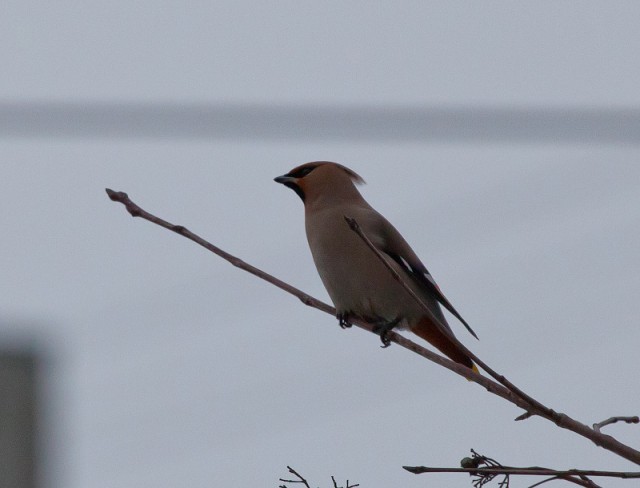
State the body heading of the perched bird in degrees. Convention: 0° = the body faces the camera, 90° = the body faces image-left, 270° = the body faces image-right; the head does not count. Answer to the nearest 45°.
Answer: approximately 90°

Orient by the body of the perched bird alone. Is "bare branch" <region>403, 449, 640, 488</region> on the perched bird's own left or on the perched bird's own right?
on the perched bird's own left
